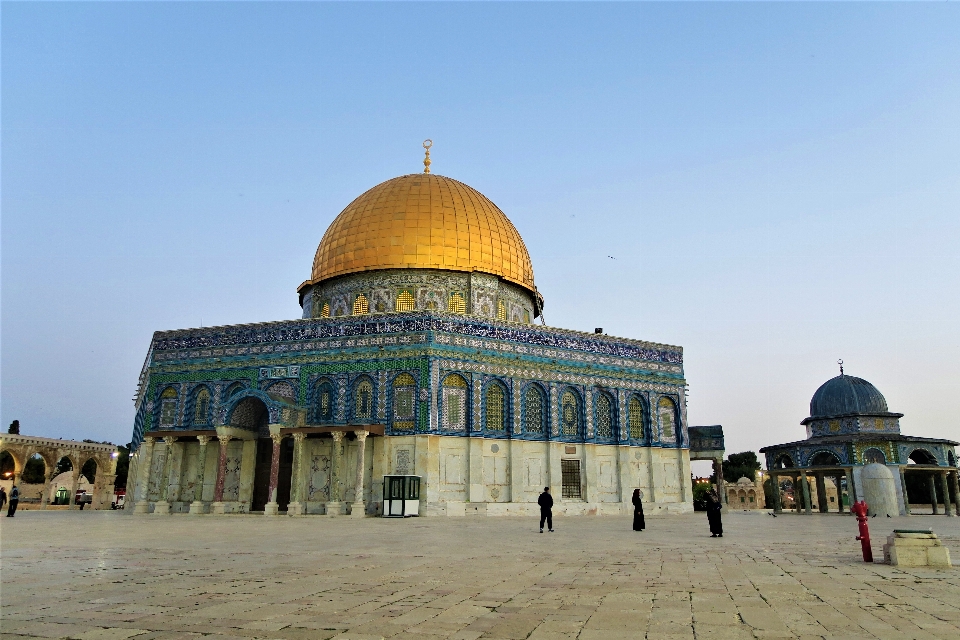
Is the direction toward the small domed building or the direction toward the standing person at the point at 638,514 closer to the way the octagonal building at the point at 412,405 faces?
the standing person

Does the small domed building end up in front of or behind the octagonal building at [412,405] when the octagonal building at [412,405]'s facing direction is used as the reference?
behind

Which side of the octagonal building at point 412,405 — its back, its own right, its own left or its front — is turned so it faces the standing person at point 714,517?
left

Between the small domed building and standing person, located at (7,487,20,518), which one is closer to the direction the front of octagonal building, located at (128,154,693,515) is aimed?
the standing person

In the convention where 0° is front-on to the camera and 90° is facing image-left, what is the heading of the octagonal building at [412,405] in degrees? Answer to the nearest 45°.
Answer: approximately 45°

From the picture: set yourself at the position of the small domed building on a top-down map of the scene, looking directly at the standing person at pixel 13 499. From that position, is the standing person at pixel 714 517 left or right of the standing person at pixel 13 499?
left

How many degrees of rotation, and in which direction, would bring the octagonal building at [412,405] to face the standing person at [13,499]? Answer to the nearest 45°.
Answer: approximately 45° to its right

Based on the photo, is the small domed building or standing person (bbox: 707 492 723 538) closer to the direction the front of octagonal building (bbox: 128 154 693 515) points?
the standing person

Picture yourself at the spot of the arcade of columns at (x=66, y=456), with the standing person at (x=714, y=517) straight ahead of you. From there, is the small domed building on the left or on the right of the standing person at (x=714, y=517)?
left
